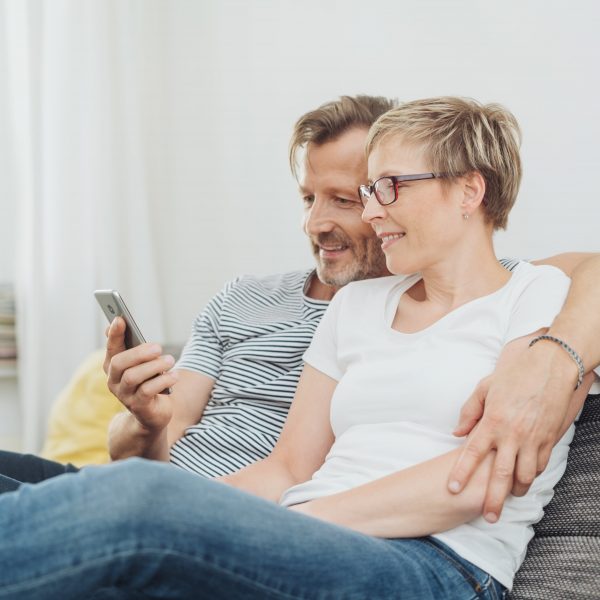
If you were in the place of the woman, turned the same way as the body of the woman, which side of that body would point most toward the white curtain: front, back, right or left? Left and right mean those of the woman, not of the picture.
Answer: right

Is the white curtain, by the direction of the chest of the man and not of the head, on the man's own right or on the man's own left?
on the man's own right

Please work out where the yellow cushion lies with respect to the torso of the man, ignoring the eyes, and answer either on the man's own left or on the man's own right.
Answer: on the man's own right

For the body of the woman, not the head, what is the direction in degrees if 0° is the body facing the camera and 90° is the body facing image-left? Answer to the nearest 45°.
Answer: approximately 45°

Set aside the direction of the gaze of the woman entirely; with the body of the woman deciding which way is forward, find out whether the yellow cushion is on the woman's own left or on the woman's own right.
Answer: on the woman's own right

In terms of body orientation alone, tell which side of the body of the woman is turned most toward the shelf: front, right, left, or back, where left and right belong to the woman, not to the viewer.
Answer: right

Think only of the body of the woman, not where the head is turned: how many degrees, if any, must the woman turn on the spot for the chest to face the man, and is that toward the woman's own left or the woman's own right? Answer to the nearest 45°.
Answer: approximately 135° to the woman's own right

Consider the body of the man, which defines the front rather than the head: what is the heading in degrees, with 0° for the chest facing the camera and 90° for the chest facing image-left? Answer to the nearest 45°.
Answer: approximately 45°
